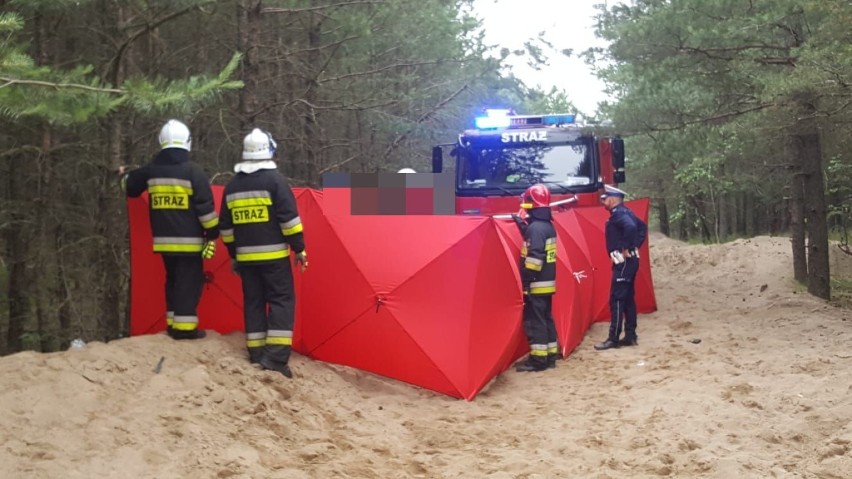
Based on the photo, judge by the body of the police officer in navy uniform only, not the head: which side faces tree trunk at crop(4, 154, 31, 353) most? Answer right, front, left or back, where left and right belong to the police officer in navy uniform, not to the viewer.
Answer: front

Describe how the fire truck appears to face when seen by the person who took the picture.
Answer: facing the viewer

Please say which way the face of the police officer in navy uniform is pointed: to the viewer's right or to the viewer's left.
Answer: to the viewer's left

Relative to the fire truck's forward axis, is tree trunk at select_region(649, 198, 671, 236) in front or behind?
behind

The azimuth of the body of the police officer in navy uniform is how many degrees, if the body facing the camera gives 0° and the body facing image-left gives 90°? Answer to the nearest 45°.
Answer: approximately 90°

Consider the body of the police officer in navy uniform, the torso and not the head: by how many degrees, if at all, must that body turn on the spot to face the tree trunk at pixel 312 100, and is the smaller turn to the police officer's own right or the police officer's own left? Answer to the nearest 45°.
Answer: approximately 45° to the police officer's own right

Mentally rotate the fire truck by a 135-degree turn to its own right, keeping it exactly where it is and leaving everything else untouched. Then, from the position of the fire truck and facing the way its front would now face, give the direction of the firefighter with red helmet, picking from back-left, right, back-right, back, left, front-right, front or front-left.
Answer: back-left

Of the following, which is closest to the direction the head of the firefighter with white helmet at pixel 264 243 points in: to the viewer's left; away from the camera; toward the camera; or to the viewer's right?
away from the camera

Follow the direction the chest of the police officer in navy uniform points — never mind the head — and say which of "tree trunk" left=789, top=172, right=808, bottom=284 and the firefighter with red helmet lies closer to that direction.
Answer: the firefighter with red helmet

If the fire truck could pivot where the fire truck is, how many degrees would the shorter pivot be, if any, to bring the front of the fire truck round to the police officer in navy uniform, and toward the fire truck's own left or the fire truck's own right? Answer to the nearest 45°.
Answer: approximately 45° to the fire truck's own left

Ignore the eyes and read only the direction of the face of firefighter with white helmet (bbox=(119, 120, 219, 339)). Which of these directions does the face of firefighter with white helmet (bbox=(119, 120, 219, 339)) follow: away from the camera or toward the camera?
away from the camera

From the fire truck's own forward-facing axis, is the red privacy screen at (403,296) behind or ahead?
ahead

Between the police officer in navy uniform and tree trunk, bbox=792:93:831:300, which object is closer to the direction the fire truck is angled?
the police officer in navy uniform

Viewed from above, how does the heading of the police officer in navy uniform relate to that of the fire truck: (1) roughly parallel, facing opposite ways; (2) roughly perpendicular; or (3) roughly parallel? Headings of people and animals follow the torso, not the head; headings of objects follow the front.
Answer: roughly perpendicular

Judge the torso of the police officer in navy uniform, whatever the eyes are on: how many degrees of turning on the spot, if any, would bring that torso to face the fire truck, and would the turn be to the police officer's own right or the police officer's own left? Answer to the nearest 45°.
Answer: approximately 45° to the police officer's own right
